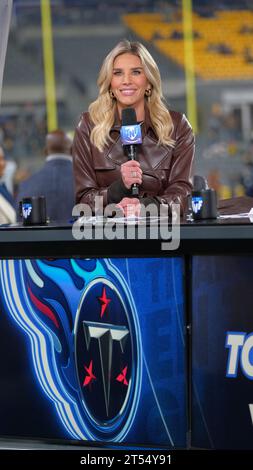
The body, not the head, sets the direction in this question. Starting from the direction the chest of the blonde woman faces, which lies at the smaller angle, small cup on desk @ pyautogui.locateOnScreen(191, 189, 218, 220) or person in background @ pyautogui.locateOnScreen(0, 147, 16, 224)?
the small cup on desk

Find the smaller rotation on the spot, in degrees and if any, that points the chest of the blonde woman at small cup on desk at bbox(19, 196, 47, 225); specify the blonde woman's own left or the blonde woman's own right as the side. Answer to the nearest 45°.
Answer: approximately 45° to the blonde woman's own right

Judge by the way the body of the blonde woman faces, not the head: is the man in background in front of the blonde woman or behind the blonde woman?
behind

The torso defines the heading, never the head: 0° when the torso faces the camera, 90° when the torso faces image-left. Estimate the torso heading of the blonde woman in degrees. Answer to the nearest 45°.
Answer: approximately 0°

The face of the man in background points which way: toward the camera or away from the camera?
away from the camera
